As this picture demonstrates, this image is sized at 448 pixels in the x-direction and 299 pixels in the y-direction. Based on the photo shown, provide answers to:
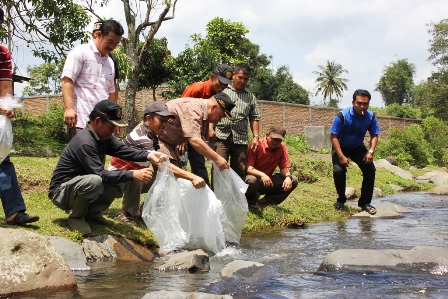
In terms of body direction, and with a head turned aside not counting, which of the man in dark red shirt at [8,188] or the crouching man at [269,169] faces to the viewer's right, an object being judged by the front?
the man in dark red shirt

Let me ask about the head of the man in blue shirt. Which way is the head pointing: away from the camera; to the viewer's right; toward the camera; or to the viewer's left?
toward the camera

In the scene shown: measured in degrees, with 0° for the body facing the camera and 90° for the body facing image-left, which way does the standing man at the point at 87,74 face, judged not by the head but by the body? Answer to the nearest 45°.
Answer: approximately 315°

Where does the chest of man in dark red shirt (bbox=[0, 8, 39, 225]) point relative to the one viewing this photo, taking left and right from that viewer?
facing to the right of the viewer

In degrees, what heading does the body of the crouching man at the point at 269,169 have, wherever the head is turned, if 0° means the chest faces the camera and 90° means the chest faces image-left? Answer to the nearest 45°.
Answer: approximately 0°

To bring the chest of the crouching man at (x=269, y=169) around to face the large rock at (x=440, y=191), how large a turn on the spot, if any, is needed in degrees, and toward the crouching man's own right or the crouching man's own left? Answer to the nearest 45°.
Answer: approximately 135° to the crouching man's own left

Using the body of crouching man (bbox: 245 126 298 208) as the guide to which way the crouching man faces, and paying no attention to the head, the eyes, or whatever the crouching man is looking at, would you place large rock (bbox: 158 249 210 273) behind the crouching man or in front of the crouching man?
in front

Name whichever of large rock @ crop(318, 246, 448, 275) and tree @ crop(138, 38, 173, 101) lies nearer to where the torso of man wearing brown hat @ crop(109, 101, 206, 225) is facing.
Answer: the large rock

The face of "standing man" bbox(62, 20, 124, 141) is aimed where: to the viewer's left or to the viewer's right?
to the viewer's right

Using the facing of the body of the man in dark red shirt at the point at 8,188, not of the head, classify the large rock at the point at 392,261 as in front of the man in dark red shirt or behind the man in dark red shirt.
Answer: in front
